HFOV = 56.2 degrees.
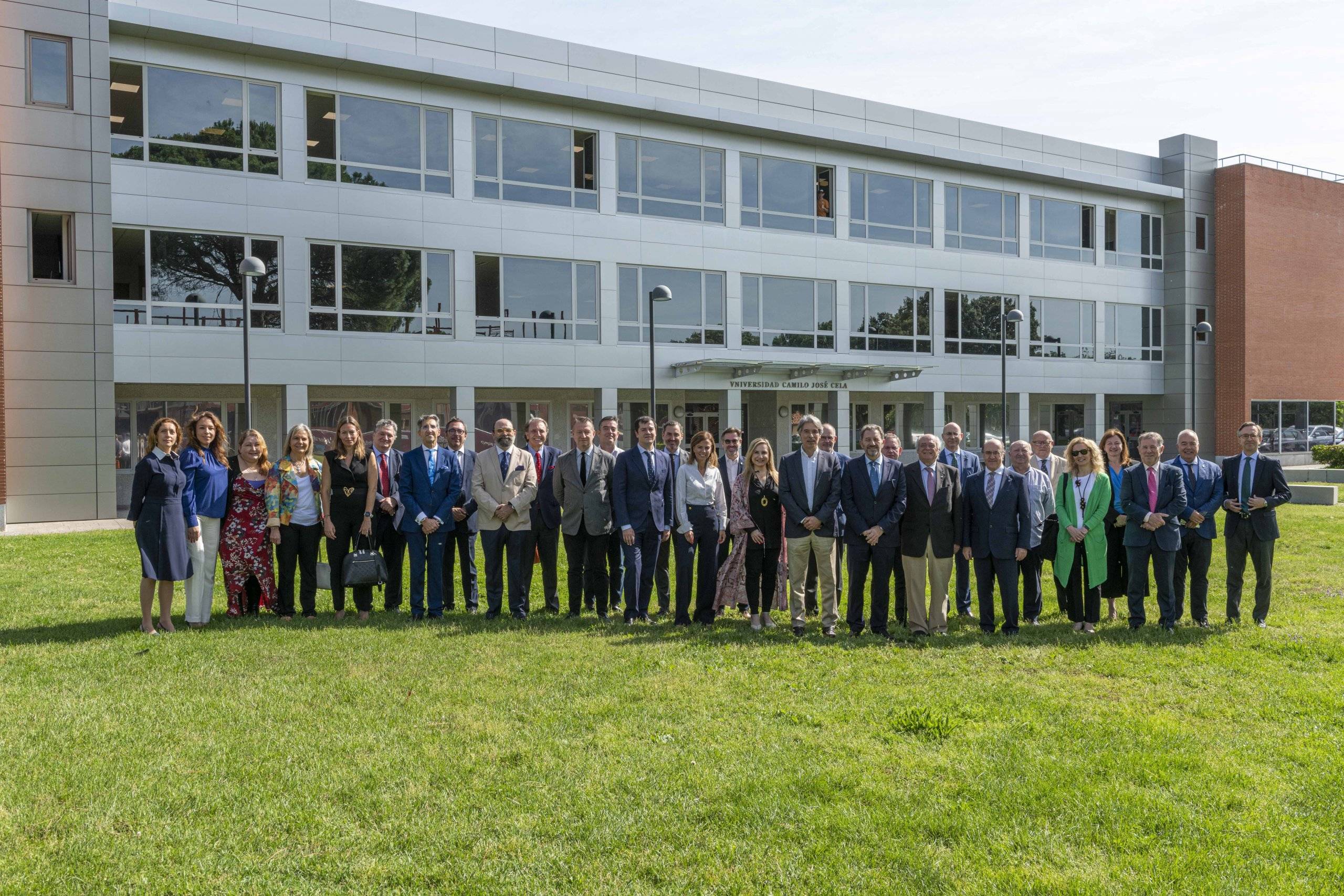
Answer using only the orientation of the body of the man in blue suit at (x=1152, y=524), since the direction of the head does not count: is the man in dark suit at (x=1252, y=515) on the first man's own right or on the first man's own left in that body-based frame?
on the first man's own left

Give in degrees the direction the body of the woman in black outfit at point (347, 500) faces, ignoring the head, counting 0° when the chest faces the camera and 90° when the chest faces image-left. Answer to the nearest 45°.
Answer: approximately 0°

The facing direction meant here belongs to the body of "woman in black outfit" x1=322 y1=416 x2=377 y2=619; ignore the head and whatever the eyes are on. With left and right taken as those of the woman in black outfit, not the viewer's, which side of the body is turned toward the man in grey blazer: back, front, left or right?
left

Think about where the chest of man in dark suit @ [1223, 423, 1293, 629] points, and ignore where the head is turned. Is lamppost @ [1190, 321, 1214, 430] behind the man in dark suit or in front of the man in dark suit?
behind

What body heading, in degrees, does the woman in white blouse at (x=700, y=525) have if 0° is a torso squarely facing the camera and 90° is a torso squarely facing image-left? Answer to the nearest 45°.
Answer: approximately 0°

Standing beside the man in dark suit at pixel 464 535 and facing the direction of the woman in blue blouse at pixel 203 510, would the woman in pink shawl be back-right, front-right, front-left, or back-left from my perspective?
back-left

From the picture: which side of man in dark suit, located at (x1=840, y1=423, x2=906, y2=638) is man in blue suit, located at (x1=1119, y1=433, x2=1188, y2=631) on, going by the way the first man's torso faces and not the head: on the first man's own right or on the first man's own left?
on the first man's own left

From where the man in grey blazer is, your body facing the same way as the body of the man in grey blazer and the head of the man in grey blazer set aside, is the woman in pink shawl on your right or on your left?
on your left
